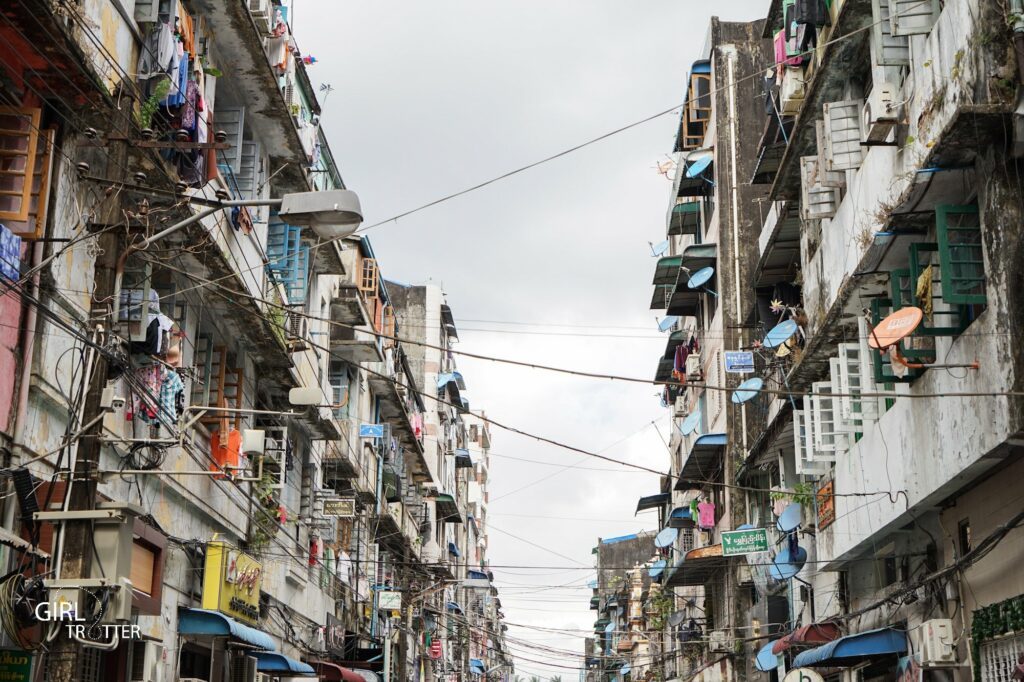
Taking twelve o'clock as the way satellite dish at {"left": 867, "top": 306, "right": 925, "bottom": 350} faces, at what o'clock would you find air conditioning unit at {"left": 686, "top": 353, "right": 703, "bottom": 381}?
The air conditioning unit is roughly at 4 o'clock from the satellite dish.

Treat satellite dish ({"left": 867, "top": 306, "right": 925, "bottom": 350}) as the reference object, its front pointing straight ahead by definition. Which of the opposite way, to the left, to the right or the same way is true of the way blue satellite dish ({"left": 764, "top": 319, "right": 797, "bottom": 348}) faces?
the same way

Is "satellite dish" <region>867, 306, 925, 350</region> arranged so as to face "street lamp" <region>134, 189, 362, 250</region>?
yes

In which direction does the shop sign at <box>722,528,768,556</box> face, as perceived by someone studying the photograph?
facing the viewer

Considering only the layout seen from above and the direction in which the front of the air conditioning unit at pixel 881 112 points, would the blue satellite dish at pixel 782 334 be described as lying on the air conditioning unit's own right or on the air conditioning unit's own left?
on the air conditioning unit's own right

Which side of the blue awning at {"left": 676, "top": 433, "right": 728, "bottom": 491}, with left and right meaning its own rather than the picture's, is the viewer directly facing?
left

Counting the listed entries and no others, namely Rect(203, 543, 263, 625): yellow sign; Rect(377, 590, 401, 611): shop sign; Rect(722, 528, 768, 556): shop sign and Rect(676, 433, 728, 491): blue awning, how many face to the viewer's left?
1

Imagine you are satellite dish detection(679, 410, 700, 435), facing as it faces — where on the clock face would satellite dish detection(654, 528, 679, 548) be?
satellite dish detection(654, 528, 679, 548) is roughly at 4 o'clock from satellite dish detection(679, 410, 700, 435).

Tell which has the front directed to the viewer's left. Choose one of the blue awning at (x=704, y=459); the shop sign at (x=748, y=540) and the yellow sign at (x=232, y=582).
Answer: the blue awning

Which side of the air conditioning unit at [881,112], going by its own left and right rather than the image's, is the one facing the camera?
left

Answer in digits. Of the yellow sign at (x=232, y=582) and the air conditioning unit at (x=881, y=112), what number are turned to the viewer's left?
1

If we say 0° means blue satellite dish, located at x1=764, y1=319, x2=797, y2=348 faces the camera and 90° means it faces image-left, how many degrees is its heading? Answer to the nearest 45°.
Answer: approximately 45°

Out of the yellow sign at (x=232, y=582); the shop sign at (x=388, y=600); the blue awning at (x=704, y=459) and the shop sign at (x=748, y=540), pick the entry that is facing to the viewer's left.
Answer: the blue awning

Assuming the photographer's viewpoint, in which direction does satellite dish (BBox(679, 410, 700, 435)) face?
facing the viewer and to the left of the viewer

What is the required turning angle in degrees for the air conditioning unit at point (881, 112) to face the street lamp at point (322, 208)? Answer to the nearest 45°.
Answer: approximately 45° to its left

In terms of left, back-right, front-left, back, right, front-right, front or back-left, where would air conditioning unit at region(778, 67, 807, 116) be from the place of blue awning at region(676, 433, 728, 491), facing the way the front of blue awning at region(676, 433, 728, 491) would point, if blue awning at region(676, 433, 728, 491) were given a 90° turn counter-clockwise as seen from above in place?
front

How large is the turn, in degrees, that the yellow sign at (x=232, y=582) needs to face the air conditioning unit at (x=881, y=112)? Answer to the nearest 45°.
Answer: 0° — it already faces it

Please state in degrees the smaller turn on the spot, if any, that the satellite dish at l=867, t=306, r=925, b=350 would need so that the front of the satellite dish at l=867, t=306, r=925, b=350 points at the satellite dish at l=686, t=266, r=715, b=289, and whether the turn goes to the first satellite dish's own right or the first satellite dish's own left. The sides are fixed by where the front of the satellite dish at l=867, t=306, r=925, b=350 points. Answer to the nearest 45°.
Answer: approximately 135° to the first satellite dish's own right

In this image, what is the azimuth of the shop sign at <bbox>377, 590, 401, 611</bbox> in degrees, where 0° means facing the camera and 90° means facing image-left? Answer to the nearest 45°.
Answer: approximately 0°
